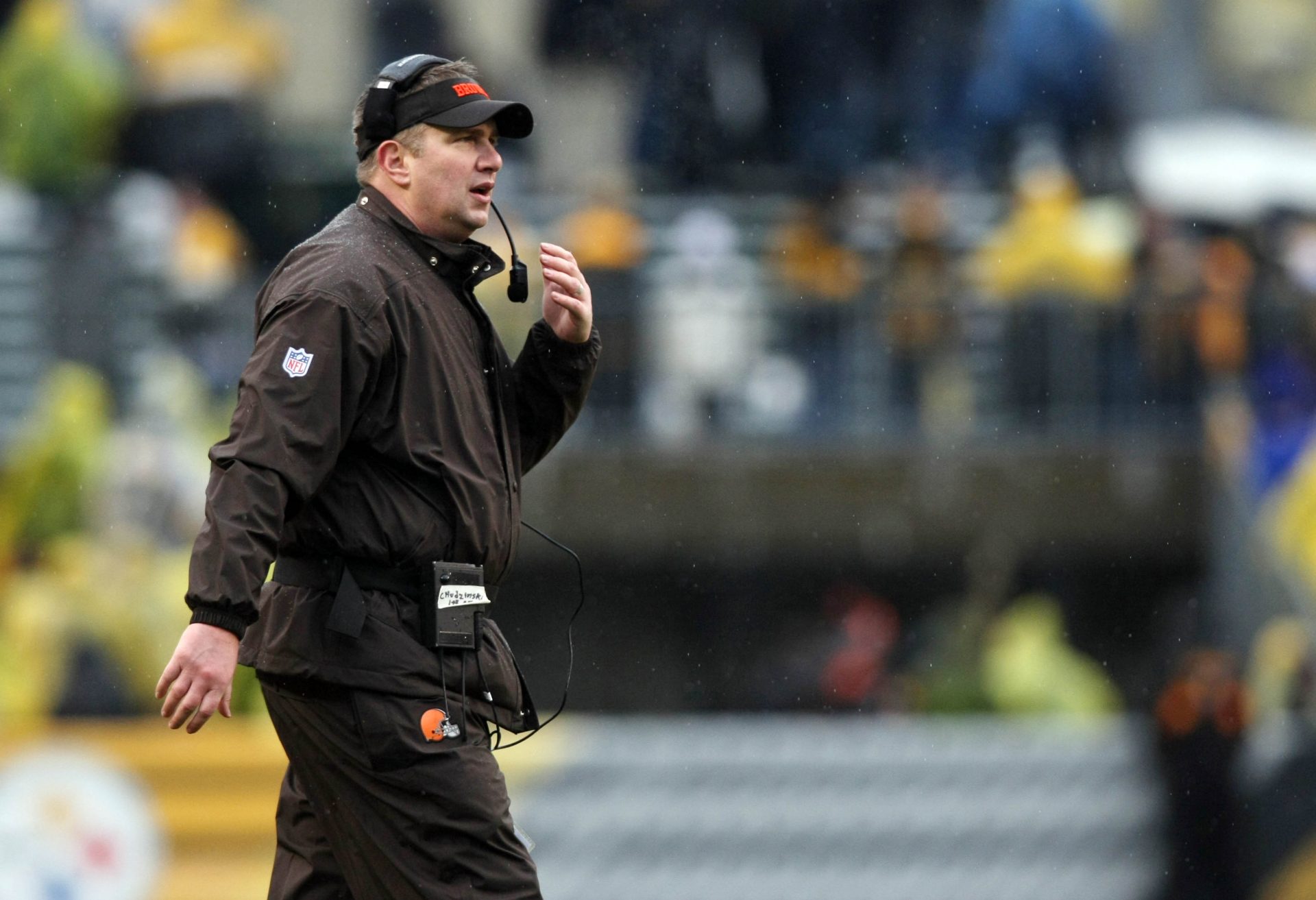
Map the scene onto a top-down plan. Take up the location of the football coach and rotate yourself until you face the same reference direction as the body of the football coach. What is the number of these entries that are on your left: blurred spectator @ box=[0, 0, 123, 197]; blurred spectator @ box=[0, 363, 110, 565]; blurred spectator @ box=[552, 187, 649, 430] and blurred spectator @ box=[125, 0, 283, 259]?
4

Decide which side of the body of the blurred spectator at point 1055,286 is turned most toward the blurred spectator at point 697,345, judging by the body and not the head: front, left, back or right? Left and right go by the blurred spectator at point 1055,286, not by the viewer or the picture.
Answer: right

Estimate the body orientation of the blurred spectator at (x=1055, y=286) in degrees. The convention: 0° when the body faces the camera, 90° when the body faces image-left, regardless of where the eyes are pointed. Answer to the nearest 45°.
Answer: approximately 0°

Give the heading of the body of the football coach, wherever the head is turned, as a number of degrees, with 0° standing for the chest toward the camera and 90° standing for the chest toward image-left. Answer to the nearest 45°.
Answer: approximately 270°

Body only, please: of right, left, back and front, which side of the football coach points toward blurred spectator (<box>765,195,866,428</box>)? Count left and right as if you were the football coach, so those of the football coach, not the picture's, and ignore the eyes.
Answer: left

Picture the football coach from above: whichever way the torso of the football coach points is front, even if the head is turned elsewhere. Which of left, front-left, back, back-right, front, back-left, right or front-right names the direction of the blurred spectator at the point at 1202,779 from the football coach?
front-left

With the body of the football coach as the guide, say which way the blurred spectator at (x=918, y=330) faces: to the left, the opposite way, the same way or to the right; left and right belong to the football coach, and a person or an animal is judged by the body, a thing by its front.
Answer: to the right

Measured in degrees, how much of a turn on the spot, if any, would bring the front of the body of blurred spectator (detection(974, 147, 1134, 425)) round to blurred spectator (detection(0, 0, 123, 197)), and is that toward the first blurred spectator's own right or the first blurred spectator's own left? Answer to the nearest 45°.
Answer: approximately 90° to the first blurred spectator's own right

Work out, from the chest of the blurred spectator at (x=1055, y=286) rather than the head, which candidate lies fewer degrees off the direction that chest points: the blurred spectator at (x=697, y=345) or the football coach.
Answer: the football coach

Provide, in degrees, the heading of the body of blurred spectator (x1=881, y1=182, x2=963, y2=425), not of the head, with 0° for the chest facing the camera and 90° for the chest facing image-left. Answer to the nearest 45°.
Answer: approximately 0°

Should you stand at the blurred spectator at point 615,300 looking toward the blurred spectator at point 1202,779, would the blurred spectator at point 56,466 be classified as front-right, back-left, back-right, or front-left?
back-right

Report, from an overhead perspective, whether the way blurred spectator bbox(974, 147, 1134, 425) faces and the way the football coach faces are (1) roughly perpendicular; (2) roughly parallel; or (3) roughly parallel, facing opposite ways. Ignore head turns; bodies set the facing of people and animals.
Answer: roughly perpendicular

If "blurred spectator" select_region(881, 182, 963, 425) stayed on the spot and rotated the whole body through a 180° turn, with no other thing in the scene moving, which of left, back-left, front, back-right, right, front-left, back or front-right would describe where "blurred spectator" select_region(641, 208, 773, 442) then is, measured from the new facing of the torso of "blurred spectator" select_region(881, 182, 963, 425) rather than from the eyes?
left

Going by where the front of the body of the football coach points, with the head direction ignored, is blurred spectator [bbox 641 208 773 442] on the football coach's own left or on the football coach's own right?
on the football coach's own left
